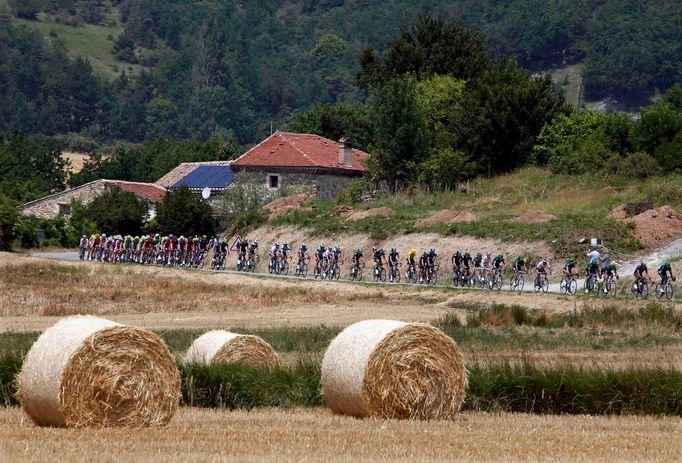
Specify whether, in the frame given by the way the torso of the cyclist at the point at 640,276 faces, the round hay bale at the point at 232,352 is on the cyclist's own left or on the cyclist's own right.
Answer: on the cyclist's own right

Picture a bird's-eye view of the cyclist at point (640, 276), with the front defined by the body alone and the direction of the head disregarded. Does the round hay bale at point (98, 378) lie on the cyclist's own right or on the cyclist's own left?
on the cyclist's own right

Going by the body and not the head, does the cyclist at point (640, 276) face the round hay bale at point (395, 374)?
no

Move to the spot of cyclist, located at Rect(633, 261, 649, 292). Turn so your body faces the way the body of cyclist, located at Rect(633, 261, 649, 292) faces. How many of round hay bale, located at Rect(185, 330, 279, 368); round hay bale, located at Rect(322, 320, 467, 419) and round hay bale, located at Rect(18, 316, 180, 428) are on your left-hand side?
0
